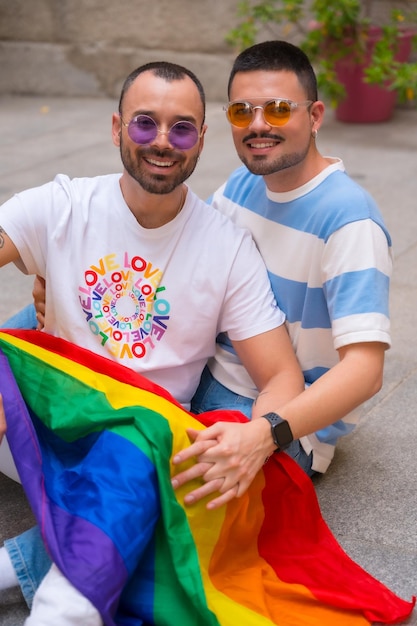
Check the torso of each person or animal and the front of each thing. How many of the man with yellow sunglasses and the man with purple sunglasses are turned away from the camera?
0

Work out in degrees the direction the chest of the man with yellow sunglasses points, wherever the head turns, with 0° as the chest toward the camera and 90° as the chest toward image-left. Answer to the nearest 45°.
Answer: approximately 45°

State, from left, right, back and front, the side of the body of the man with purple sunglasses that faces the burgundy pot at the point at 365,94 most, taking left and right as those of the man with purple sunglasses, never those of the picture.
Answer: back

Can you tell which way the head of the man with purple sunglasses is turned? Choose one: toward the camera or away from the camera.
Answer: toward the camera

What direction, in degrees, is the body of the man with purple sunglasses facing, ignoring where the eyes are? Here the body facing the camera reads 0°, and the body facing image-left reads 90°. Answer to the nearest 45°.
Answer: approximately 0°

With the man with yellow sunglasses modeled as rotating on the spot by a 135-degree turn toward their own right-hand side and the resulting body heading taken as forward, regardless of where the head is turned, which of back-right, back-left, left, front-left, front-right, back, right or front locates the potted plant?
front

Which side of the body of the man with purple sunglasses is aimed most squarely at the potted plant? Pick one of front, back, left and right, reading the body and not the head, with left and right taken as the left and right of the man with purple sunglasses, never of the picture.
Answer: back
